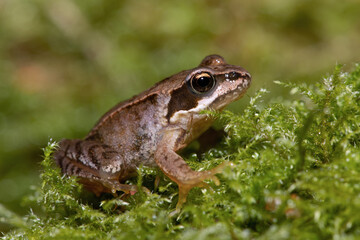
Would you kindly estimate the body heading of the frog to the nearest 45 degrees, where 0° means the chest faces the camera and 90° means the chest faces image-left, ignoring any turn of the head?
approximately 270°
